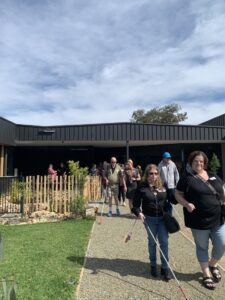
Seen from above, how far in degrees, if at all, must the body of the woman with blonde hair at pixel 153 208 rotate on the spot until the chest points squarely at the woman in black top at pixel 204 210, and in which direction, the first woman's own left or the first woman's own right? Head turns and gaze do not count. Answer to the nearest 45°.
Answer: approximately 45° to the first woman's own left

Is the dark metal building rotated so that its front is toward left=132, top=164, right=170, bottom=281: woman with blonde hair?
yes

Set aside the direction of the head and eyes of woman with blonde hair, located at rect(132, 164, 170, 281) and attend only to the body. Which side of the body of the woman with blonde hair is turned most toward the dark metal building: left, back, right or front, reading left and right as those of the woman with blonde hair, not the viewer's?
back

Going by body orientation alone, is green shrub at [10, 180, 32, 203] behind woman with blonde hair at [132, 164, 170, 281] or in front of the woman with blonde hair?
behind

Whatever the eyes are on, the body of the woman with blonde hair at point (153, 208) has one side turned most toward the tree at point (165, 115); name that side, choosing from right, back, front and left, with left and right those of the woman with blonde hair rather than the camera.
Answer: back

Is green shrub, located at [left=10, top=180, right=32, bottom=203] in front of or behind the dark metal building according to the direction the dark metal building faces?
in front

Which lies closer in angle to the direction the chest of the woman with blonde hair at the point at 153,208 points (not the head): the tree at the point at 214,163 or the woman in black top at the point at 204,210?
the woman in black top

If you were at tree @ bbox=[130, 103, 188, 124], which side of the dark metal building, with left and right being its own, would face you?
back

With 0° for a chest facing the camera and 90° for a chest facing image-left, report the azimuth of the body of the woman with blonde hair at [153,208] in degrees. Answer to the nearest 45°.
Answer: approximately 0°

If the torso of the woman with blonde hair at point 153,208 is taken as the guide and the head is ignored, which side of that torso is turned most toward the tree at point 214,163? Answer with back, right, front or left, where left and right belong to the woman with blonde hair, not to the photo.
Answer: back

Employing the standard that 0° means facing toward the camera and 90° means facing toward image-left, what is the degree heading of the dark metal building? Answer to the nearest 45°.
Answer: approximately 0°
